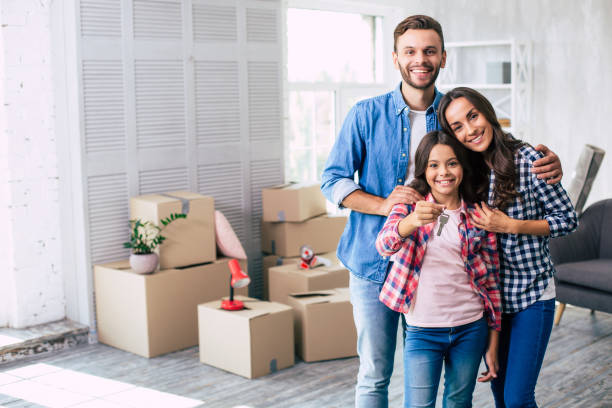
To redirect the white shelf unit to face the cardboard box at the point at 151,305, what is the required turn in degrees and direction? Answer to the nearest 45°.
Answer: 0° — it already faces it

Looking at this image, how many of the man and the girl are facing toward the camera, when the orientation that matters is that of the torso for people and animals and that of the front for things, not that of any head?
2

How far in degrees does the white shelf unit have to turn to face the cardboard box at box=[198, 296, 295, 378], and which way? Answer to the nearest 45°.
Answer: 0° — it already faces it

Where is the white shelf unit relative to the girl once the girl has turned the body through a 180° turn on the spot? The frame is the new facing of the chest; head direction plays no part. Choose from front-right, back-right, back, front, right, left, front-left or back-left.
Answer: front

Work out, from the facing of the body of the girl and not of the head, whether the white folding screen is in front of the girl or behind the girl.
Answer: behind
